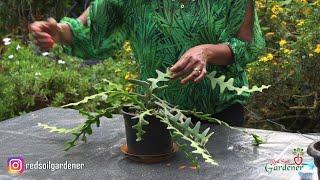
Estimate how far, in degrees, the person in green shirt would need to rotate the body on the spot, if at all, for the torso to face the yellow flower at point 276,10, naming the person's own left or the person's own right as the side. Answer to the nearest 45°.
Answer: approximately 135° to the person's own left

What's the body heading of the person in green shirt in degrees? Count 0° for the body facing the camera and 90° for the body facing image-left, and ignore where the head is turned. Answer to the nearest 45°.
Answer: approximately 0°

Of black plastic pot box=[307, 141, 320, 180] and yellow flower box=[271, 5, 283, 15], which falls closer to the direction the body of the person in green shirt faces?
the black plastic pot
